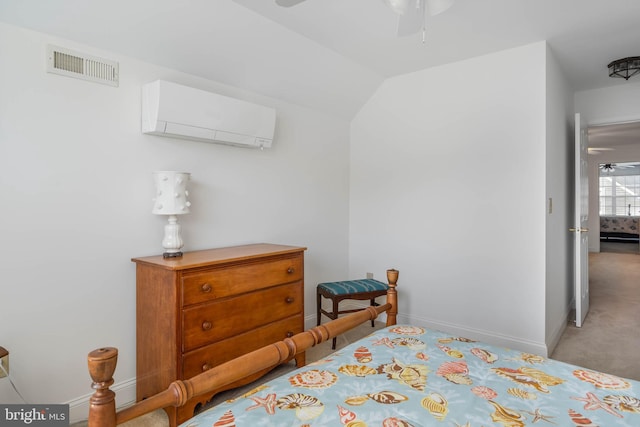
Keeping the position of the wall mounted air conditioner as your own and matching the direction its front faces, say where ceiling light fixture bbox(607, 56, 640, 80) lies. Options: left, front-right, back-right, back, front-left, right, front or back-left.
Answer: front-left

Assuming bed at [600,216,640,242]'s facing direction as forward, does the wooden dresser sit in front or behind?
in front

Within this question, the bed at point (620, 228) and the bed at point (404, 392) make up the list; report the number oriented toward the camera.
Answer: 1

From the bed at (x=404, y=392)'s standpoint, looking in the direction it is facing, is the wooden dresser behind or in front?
in front

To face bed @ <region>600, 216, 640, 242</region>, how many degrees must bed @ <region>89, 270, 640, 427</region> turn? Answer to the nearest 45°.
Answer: approximately 90° to its right

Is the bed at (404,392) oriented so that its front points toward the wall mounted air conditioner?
yes

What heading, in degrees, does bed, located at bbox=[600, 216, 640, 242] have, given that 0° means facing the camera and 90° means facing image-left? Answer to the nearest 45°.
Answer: approximately 0°

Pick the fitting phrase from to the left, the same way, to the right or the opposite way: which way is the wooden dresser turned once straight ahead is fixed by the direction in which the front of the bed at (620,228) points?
to the left

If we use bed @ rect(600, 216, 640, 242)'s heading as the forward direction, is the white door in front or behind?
in front

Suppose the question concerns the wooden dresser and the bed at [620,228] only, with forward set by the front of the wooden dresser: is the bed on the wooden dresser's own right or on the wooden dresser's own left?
on the wooden dresser's own left

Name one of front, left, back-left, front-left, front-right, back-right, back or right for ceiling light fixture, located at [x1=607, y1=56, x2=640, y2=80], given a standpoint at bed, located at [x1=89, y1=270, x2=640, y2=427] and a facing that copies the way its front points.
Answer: right

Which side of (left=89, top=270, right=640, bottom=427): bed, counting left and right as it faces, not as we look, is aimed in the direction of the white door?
right
